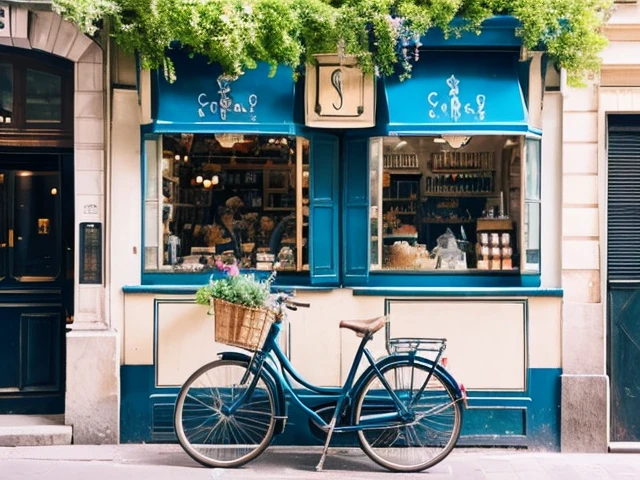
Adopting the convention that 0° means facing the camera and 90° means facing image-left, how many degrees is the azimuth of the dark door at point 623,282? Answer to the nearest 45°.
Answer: approximately 0°

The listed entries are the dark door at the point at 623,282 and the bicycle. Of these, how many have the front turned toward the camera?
1

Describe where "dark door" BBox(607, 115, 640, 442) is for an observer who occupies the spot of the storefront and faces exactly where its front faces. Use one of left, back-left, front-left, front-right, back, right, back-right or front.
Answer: left

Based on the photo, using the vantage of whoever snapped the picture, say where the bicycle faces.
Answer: facing to the left of the viewer

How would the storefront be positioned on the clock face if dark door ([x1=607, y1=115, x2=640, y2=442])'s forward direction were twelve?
The storefront is roughly at 2 o'clock from the dark door.

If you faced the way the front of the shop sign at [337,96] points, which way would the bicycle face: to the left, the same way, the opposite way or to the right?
to the right

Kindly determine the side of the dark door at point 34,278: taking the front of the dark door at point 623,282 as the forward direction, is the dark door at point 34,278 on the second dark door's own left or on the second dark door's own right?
on the second dark door's own right

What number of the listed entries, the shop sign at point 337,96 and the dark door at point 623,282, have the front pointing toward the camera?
2

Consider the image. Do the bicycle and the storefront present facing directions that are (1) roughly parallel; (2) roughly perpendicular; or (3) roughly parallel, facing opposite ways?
roughly perpendicular

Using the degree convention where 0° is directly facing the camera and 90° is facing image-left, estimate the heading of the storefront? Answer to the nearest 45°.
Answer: approximately 0°

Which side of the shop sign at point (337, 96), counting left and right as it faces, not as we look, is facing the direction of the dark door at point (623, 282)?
left

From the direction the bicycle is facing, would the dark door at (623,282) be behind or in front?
behind
